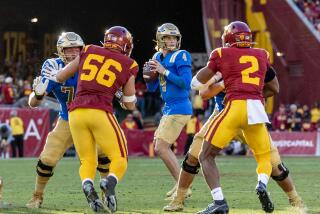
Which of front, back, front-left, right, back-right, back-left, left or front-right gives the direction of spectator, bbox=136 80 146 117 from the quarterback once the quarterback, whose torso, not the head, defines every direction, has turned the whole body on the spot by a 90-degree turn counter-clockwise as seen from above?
back-left

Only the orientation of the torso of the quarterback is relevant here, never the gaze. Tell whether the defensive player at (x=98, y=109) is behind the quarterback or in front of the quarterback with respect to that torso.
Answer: in front

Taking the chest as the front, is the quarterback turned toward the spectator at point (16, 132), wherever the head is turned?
no

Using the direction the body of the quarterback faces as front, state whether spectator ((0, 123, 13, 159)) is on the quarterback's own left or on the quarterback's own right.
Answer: on the quarterback's own right

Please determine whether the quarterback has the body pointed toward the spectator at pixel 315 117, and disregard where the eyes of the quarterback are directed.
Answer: no

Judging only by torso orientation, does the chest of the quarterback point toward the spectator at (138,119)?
no

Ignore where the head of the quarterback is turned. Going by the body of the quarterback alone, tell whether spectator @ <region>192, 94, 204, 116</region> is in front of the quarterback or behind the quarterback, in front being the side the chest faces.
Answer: behind

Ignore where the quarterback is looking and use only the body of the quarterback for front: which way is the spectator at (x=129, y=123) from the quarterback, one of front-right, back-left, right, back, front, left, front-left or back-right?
back-right

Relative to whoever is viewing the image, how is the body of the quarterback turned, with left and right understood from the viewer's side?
facing the viewer and to the left of the viewer

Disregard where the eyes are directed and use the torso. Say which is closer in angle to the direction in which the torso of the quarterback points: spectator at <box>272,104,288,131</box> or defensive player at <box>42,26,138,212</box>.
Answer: the defensive player

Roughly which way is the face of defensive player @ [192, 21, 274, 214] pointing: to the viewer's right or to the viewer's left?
to the viewer's left

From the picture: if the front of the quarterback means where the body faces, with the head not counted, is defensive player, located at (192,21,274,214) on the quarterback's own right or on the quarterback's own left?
on the quarterback's own left
